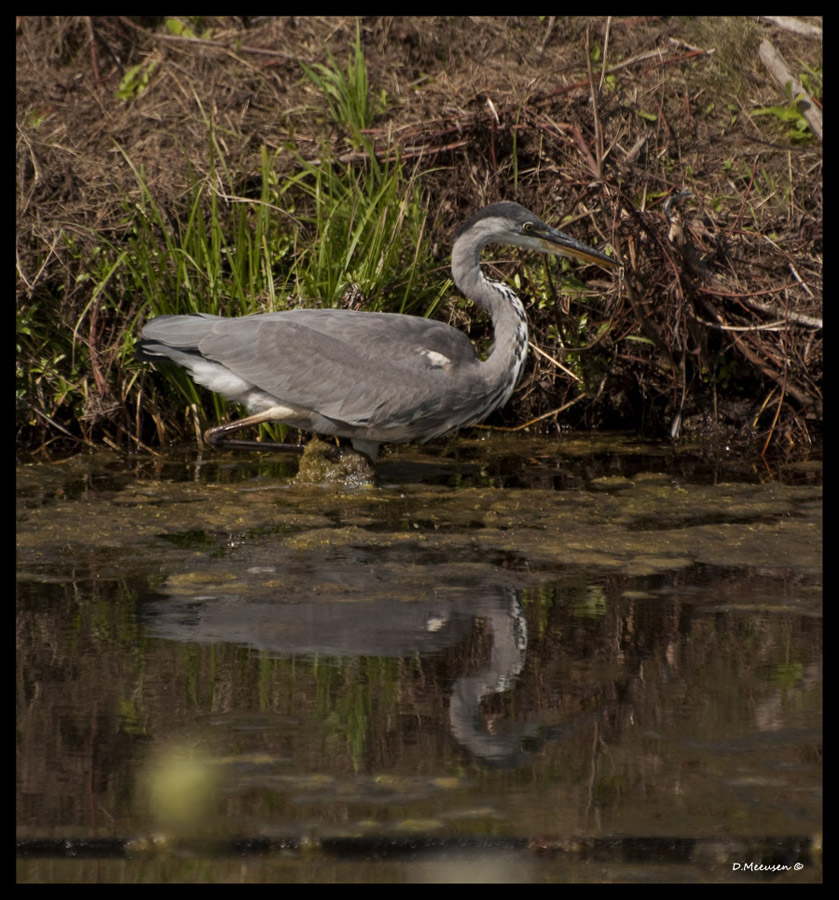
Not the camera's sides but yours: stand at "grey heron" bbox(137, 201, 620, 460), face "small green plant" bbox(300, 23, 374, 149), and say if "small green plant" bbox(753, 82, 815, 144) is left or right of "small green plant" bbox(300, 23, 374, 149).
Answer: right

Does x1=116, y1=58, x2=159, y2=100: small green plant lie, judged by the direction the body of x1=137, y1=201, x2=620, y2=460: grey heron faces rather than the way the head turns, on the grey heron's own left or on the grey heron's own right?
on the grey heron's own left

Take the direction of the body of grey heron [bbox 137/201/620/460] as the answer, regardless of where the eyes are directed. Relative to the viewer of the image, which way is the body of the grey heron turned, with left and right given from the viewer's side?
facing to the right of the viewer

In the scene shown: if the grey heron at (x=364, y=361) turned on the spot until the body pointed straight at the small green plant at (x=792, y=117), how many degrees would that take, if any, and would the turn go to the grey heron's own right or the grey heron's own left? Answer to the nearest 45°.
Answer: approximately 45° to the grey heron's own left

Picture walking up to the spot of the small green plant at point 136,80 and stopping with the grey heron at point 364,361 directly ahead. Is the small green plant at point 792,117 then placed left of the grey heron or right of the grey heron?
left

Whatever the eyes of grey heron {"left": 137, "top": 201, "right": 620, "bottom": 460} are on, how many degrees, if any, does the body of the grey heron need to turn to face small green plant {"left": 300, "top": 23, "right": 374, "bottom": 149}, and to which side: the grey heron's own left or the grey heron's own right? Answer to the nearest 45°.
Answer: approximately 90° to the grey heron's own left
